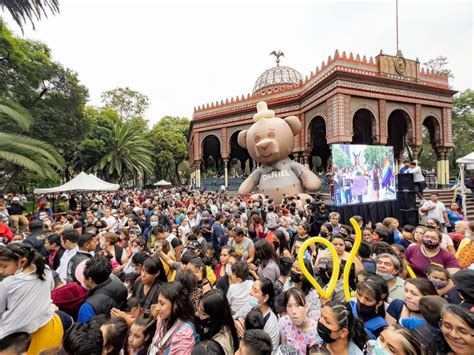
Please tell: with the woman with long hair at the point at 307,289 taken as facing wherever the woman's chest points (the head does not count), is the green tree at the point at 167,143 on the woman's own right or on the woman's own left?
on the woman's own right

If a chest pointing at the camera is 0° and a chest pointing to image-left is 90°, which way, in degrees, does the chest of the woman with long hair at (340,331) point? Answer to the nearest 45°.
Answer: approximately 45°

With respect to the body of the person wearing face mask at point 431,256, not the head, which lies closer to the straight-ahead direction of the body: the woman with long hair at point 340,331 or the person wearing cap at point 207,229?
the woman with long hair

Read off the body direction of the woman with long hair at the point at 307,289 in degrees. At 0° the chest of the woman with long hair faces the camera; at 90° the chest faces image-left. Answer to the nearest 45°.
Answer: approximately 45°
